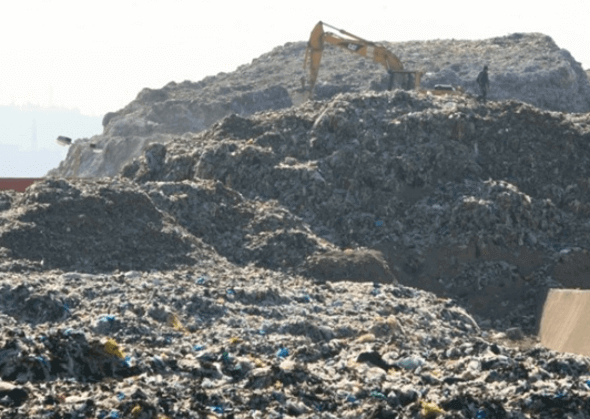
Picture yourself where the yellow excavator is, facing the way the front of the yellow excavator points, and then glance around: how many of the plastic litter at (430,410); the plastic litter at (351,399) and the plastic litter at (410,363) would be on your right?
0

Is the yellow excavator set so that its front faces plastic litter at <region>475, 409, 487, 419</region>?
no

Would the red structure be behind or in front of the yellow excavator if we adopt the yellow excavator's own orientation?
in front

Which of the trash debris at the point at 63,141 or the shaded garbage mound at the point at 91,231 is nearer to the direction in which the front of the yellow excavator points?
the trash debris

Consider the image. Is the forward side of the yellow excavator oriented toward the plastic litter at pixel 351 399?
no

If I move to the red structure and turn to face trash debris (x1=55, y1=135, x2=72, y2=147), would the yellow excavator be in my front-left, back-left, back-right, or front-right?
front-right

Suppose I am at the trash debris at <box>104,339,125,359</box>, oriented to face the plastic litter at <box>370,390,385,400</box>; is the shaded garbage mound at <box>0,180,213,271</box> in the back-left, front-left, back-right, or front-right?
back-left

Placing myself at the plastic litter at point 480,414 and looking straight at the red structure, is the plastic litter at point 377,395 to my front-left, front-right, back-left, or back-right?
front-left

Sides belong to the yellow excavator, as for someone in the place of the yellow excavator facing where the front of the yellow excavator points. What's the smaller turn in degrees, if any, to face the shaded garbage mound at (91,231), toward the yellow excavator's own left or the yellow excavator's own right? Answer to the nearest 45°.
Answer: approximately 90° to the yellow excavator's own left

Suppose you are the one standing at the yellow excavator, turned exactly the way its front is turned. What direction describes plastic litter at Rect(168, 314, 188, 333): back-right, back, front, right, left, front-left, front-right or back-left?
left

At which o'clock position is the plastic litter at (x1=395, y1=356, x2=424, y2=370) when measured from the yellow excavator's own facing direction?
The plastic litter is roughly at 9 o'clock from the yellow excavator.

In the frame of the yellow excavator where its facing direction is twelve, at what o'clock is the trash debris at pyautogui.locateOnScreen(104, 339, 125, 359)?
The trash debris is roughly at 9 o'clock from the yellow excavator.

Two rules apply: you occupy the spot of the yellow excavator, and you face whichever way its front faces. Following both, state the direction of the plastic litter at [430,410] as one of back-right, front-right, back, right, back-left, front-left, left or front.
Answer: left

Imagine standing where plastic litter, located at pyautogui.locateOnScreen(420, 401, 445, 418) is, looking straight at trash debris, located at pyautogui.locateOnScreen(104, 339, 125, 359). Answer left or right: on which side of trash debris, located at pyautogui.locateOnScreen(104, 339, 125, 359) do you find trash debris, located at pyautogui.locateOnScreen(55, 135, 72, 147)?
right

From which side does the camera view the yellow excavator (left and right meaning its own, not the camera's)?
left

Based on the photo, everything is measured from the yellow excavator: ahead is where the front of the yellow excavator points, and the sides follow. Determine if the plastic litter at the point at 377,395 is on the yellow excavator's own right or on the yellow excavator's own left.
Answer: on the yellow excavator's own left
